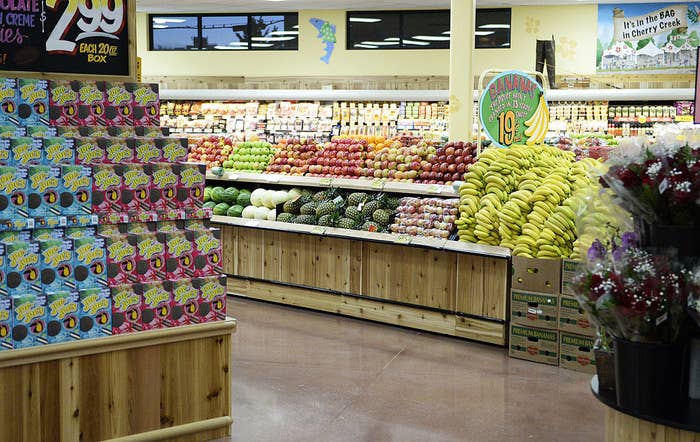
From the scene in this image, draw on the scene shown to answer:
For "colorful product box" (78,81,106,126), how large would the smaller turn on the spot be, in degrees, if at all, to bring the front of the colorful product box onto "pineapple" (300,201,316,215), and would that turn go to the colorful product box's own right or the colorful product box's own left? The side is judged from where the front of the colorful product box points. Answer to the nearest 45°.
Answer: approximately 135° to the colorful product box's own left

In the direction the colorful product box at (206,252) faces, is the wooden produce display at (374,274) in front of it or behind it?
behind

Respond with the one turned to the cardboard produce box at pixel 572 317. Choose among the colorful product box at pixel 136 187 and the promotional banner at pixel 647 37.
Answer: the promotional banner

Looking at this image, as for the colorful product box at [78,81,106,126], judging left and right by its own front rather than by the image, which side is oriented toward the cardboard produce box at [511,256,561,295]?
left

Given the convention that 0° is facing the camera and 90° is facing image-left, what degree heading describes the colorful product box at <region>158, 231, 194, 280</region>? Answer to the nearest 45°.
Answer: approximately 0°

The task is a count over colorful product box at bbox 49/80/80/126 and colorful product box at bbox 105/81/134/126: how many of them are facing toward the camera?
2

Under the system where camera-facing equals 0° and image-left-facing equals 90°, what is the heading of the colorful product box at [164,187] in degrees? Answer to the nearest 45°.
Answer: approximately 0°
